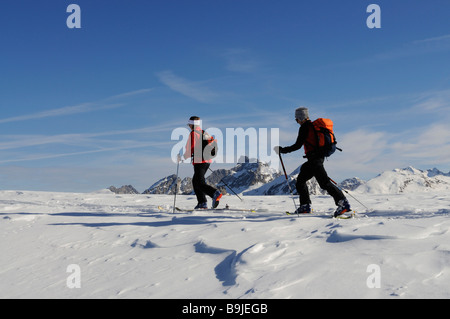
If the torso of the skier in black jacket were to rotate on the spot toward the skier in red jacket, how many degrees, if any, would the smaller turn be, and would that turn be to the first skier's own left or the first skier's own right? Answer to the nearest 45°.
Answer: approximately 45° to the first skier's own right

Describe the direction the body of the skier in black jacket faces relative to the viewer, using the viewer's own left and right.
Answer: facing to the left of the viewer
